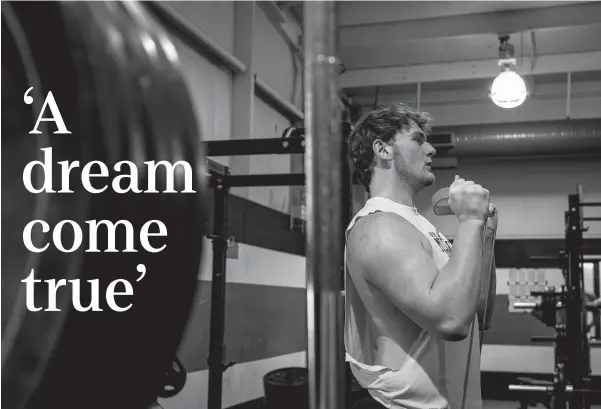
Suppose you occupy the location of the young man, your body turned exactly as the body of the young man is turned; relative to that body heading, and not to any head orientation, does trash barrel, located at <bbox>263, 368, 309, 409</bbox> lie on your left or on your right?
on your left

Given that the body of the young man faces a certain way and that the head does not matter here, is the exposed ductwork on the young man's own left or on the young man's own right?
on the young man's own left

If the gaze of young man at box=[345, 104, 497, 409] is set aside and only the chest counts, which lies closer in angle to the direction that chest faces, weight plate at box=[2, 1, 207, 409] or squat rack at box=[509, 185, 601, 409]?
the squat rack

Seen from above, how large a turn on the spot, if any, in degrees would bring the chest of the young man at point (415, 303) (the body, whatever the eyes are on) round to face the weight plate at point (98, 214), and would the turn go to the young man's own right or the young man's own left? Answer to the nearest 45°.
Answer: approximately 90° to the young man's own right

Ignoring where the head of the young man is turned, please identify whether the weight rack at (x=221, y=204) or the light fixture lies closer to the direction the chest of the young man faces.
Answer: the light fixture

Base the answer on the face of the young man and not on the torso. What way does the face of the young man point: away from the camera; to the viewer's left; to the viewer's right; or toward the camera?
to the viewer's right

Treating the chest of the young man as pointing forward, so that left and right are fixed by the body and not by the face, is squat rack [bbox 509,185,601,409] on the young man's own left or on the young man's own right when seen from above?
on the young man's own left

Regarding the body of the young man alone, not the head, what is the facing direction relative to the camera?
to the viewer's right
